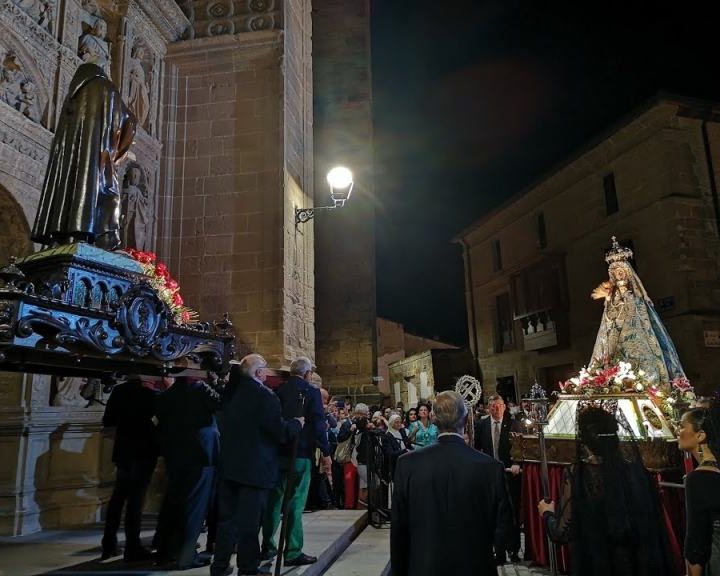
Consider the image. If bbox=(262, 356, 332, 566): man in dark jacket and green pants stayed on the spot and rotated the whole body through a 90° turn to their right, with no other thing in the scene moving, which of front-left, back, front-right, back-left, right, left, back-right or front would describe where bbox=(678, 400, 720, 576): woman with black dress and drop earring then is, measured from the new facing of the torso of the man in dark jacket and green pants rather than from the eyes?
front

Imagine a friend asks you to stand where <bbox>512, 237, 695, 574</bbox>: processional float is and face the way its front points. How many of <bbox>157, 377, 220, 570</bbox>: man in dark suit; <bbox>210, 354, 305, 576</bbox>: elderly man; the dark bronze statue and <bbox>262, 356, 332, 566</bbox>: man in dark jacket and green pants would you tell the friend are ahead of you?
4

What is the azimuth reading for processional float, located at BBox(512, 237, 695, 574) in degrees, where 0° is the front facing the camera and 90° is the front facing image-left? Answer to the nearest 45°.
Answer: approximately 45°

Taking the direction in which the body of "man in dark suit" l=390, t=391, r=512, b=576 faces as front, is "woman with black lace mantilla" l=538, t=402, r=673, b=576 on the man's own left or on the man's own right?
on the man's own right

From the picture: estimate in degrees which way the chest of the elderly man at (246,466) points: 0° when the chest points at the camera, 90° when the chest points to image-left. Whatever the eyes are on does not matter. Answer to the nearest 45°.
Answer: approximately 225°

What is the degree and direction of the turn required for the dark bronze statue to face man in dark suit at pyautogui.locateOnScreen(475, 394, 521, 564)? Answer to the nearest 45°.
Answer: approximately 45° to its right

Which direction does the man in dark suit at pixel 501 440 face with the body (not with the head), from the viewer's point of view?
toward the camera

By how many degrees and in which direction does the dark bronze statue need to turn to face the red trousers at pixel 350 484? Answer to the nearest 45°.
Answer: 0° — it already faces it

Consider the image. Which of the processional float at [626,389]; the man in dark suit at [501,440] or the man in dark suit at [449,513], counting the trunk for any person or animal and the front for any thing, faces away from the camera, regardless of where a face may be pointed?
the man in dark suit at [449,513]

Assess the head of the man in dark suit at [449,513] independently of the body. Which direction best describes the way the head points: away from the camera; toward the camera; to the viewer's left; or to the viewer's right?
away from the camera

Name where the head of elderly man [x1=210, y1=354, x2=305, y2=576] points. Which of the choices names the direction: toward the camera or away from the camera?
away from the camera

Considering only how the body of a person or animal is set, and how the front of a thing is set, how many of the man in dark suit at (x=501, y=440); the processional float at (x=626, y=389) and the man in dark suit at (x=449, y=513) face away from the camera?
1

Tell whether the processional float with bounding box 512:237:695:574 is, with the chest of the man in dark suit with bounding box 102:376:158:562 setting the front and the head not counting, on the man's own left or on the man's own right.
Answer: on the man's own right

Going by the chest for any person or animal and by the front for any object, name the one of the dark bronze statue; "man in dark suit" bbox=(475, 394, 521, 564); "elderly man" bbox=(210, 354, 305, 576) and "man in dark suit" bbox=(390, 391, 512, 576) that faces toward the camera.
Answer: "man in dark suit" bbox=(475, 394, 521, 564)

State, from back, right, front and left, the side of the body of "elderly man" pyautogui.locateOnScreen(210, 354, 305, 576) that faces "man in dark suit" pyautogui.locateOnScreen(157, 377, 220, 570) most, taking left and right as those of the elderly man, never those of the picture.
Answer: left

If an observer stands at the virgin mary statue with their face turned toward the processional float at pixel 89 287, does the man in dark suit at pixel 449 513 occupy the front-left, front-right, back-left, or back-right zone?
front-left

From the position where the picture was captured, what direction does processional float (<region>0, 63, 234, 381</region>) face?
facing away from the viewer and to the right of the viewer

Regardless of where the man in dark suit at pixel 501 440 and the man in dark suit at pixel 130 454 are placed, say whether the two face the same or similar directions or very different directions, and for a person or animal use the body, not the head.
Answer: very different directions

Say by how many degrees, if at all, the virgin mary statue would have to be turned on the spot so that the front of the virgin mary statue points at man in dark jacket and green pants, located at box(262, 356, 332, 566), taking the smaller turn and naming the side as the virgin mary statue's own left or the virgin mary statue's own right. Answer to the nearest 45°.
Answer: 0° — it already faces them

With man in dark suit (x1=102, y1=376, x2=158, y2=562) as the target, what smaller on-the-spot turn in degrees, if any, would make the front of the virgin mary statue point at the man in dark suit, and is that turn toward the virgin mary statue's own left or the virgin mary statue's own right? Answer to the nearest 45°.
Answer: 0° — it already faces them

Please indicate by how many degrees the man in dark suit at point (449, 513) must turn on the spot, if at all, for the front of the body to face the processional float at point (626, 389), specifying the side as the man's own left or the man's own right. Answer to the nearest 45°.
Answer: approximately 45° to the man's own right
